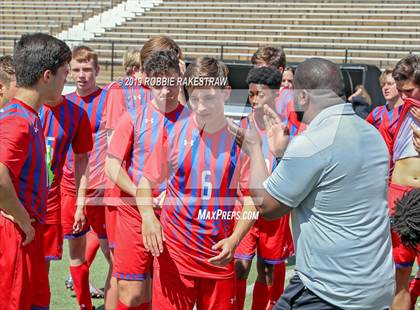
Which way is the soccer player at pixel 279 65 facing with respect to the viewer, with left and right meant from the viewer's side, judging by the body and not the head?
facing the viewer and to the left of the viewer

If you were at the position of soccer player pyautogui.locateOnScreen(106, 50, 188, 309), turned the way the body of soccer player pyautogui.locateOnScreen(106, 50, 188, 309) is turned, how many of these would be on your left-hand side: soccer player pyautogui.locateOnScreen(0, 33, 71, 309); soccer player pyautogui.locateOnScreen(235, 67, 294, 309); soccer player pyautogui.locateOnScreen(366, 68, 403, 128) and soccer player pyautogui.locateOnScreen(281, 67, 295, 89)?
3

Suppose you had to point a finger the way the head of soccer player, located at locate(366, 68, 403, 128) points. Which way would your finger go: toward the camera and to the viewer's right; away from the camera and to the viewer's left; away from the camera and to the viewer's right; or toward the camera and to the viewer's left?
toward the camera and to the viewer's left

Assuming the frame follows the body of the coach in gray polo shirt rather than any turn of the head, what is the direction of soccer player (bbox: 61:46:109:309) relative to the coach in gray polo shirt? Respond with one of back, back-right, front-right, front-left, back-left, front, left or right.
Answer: front

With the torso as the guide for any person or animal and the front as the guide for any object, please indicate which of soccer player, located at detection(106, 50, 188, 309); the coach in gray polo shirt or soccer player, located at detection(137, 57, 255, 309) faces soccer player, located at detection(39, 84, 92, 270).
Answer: the coach in gray polo shirt

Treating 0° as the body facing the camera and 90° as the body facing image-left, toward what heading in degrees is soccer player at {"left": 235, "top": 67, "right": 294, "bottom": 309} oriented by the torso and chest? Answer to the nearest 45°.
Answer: approximately 45°

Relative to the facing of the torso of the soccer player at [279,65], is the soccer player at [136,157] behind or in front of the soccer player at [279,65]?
in front

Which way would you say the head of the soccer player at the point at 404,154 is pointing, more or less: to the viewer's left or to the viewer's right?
to the viewer's left

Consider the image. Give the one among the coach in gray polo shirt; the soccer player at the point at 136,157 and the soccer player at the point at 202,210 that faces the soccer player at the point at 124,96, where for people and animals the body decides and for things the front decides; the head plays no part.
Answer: the coach in gray polo shirt

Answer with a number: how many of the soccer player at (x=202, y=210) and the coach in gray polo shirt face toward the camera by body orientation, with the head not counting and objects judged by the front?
1

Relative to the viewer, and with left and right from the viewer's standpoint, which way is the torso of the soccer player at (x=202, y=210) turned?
facing the viewer
